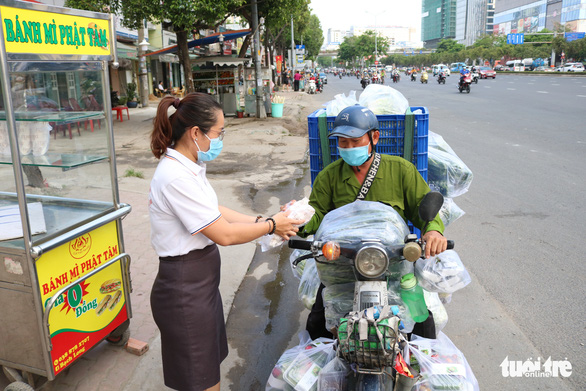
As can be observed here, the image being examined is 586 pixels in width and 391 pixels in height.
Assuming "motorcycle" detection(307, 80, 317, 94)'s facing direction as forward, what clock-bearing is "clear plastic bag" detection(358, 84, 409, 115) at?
The clear plastic bag is roughly at 12 o'clock from the motorcycle.

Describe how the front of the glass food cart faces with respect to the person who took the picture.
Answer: facing the viewer and to the right of the viewer

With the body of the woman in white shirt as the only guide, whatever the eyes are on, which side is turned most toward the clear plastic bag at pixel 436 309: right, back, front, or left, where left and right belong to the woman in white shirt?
front

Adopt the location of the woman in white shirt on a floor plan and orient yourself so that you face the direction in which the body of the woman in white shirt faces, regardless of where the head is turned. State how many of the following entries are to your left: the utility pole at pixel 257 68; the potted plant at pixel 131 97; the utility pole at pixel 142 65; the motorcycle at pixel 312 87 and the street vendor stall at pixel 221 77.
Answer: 5

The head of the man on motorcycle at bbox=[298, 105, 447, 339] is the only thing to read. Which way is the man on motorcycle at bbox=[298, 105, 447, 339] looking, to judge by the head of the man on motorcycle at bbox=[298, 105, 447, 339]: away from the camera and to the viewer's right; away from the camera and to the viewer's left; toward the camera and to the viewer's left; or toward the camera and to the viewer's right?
toward the camera and to the viewer's left

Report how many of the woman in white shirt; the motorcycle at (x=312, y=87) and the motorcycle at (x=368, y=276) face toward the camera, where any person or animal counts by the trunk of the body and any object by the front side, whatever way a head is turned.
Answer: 2

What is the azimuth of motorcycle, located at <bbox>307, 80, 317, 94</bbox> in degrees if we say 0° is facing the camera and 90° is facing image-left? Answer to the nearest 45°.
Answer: approximately 0°

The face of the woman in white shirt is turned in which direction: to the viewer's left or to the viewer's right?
to the viewer's right

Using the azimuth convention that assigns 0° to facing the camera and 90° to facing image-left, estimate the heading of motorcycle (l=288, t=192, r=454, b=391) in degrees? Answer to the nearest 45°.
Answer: approximately 0°
